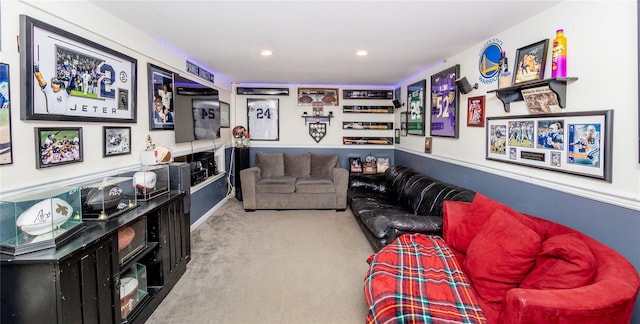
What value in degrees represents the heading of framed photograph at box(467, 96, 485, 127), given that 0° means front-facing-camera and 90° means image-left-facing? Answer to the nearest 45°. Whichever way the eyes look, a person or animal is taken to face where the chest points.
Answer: approximately 45°

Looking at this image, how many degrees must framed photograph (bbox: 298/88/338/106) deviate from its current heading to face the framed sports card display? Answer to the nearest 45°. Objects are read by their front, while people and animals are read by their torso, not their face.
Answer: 0° — it already faces it

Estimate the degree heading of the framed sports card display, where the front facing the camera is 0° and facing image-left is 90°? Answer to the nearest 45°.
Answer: approximately 45°

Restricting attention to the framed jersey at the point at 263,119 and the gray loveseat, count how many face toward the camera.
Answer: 2

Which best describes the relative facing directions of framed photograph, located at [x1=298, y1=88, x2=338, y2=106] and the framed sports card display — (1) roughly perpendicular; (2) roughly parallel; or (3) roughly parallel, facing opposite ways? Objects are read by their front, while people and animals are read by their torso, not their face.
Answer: roughly perpendicular

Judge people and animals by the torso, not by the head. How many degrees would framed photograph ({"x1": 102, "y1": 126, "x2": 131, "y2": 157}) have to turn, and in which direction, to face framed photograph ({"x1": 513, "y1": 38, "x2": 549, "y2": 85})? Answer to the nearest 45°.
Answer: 0° — it already faces it
